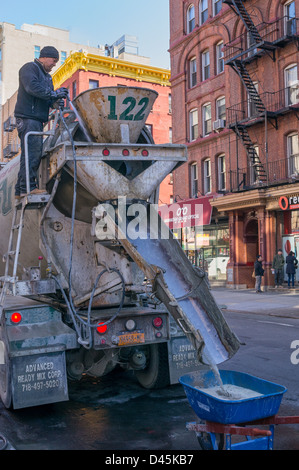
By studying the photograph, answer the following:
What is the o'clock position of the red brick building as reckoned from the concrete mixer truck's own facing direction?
The red brick building is roughly at 2 o'clock from the concrete mixer truck.

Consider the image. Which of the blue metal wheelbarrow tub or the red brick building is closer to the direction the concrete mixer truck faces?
the red brick building

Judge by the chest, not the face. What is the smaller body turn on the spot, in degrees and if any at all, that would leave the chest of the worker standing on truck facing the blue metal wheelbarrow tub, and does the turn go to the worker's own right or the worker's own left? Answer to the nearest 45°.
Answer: approximately 45° to the worker's own right

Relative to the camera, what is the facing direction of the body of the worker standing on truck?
to the viewer's right

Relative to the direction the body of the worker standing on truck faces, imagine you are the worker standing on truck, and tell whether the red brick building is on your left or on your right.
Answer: on your left

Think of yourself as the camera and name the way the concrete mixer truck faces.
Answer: facing away from the viewer and to the left of the viewer

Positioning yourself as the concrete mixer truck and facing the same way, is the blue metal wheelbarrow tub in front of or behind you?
behind
